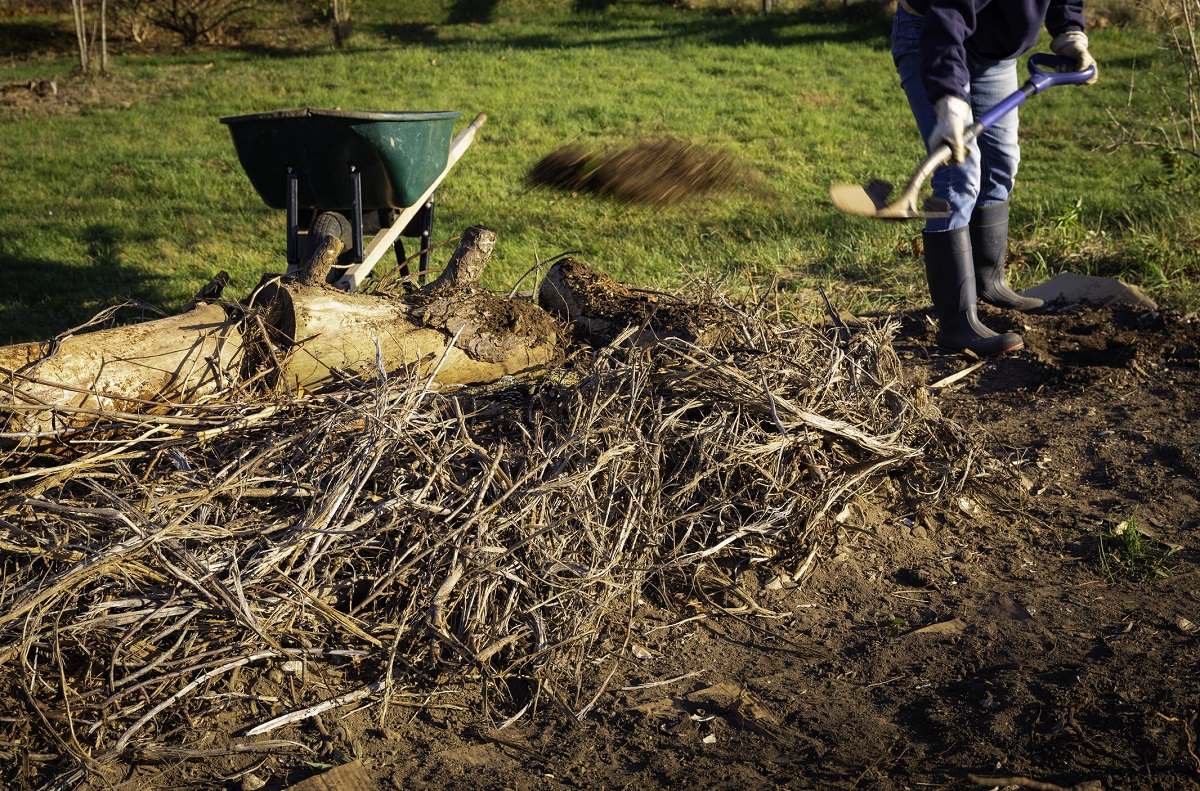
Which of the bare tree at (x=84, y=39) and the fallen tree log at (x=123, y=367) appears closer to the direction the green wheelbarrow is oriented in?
the fallen tree log

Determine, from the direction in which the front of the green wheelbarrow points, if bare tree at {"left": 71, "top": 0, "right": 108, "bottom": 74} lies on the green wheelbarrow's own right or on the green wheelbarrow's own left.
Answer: on the green wheelbarrow's own right

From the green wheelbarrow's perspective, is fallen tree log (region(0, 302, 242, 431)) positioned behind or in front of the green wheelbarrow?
in front

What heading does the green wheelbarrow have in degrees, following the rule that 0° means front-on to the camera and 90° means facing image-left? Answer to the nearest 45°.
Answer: approximately 45°

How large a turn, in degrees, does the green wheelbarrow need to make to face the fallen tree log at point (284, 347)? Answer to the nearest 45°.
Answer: approximately 45° to its left

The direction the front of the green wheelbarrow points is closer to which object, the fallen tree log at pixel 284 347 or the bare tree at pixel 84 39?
the fallen tree log
